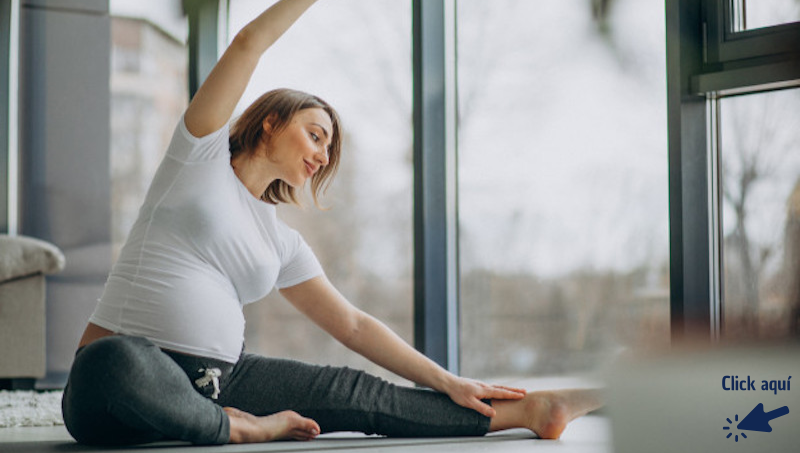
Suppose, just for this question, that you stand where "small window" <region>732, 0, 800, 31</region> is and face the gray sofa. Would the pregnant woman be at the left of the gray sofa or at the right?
left

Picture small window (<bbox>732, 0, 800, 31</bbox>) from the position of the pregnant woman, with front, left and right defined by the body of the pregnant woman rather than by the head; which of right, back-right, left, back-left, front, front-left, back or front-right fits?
front-left

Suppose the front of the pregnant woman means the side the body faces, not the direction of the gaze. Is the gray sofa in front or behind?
behind

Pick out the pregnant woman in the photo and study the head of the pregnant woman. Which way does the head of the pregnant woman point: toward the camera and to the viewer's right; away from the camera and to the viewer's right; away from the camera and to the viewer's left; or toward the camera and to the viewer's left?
toward the camera and to the viewer's right

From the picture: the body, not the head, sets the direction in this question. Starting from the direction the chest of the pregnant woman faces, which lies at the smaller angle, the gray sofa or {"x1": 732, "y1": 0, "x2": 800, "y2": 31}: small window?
the small window
